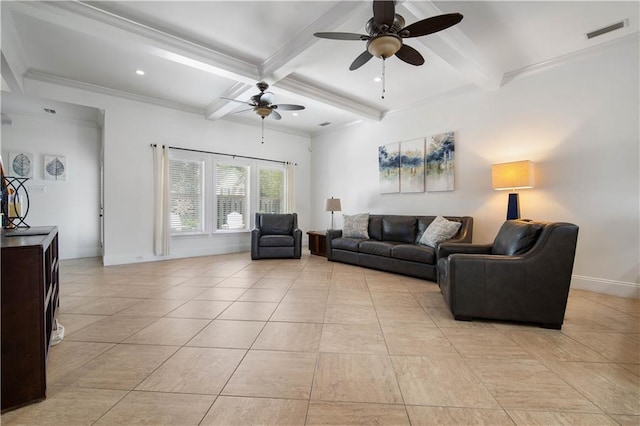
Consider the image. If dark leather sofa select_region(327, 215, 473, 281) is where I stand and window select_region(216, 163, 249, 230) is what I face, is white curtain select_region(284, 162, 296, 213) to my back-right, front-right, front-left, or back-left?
front-right

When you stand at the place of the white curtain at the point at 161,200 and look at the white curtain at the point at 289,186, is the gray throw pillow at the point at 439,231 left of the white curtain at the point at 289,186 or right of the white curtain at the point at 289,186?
right

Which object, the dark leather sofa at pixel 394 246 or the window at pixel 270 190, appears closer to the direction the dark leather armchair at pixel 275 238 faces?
the dark leather sofa

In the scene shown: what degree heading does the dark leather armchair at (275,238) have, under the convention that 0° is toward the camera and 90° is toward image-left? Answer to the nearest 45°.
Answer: approximately 0°

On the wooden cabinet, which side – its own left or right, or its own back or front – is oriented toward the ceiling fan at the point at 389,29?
front

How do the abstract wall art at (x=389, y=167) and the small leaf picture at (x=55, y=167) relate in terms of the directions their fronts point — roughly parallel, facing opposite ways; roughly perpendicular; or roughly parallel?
roughly perpendicular

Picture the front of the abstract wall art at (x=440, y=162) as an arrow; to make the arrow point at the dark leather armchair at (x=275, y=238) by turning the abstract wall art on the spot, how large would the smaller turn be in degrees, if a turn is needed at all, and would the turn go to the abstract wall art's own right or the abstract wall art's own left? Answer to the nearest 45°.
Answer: approximately 45° to the abstract wall art's own right

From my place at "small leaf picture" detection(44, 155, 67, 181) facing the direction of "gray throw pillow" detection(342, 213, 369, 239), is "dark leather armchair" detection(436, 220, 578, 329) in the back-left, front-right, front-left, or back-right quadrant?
front-right

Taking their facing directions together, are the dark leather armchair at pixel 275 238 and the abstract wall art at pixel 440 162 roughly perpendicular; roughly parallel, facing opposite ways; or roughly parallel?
roughly perpendicular

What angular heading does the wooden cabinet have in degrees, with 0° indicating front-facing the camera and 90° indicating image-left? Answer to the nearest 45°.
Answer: approximately 270°

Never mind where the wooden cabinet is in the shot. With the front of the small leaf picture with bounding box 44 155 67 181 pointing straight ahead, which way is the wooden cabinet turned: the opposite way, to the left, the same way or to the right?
to the left

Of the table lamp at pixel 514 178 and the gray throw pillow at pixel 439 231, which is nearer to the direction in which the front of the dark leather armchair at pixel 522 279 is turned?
the gray throw pillow

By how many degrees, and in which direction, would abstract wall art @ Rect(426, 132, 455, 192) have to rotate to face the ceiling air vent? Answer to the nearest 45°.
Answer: approximately 90° to its left

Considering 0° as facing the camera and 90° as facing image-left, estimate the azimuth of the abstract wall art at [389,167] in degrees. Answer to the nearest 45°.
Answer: approximately 45°

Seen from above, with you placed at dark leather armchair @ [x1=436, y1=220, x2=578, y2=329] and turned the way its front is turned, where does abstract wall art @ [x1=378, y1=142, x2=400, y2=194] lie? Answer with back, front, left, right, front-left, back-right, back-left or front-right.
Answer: front-right

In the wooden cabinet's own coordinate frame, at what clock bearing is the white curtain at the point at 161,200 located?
The white curtain is roughly at 10 o'clock from the wooden cabinet.

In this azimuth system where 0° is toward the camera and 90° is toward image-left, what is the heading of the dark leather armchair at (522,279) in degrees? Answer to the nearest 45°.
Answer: approximately 90°

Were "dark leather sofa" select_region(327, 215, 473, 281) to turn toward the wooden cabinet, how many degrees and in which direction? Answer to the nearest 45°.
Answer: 0° — it already faces it
